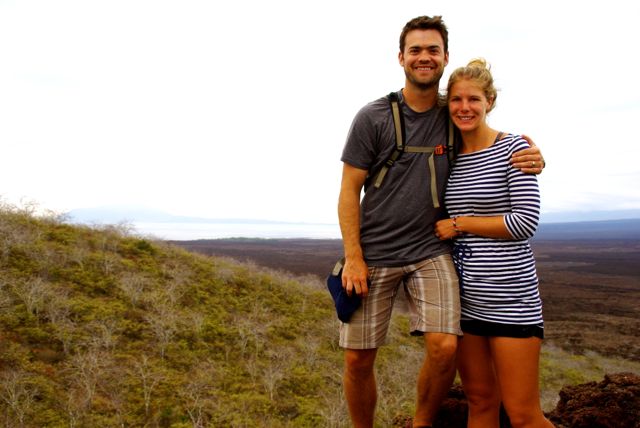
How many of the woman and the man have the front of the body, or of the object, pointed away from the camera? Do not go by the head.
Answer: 0

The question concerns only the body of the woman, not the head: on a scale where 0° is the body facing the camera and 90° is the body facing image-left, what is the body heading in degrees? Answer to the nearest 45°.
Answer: approximately 45°

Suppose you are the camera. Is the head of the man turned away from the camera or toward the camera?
toward the camera

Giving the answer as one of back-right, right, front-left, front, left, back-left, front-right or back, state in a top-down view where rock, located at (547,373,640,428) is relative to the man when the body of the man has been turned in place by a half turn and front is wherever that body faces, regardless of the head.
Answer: front-right

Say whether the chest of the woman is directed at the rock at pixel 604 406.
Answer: no

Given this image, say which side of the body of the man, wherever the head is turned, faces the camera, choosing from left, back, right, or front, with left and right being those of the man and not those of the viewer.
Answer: front
